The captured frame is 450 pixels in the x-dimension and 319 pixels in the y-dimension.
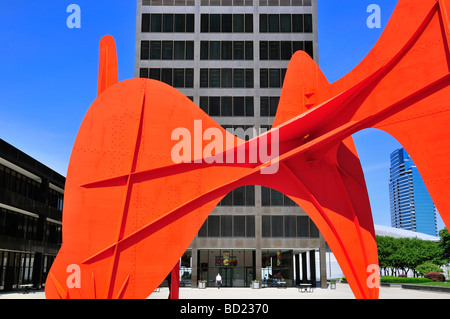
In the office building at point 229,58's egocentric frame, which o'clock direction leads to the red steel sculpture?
The red steel sculpture is roughly at 12 o'clock from the office building.

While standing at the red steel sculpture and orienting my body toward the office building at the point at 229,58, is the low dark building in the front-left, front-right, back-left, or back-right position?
front-left

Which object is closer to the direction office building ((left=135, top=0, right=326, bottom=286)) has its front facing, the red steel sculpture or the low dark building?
the red steel sculpture

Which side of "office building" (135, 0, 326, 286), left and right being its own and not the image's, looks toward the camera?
front

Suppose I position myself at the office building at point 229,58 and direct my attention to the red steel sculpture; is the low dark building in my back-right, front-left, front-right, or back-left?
front-right
